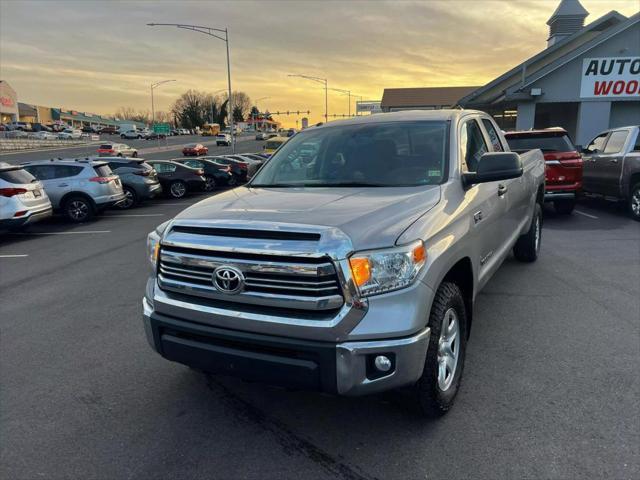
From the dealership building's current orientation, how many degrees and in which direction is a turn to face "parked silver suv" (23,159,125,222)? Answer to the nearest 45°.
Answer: approximately 45° to its right

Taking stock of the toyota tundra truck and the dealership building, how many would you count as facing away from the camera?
0

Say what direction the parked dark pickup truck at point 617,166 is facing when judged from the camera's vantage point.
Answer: facing away from the viewer and to the left of the viewer

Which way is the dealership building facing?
toward the camera

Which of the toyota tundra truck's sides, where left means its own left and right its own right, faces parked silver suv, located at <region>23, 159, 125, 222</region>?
right

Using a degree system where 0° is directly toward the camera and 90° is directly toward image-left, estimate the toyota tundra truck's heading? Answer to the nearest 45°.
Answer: approximately 45°

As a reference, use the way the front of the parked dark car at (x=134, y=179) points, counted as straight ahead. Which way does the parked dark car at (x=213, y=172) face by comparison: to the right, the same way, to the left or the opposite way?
the same way

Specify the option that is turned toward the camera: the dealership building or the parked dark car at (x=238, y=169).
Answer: the dealership building

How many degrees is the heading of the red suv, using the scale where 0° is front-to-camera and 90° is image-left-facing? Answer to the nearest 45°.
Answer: approximately 180°

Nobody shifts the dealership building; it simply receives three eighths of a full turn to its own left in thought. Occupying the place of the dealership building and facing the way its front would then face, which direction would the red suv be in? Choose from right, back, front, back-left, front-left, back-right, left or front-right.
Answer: back-right

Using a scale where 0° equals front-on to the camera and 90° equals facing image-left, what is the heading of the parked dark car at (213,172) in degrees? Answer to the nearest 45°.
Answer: approximately 135°

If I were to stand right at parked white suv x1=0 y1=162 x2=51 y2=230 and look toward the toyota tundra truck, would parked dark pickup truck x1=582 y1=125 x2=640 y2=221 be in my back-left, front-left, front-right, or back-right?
front-left

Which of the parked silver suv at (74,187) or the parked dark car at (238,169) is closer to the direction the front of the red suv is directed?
the parked dark car

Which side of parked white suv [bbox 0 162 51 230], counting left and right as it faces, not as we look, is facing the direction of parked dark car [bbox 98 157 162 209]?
right

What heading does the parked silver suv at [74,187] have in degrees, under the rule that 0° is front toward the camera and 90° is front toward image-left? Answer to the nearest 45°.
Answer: approximately 135°
